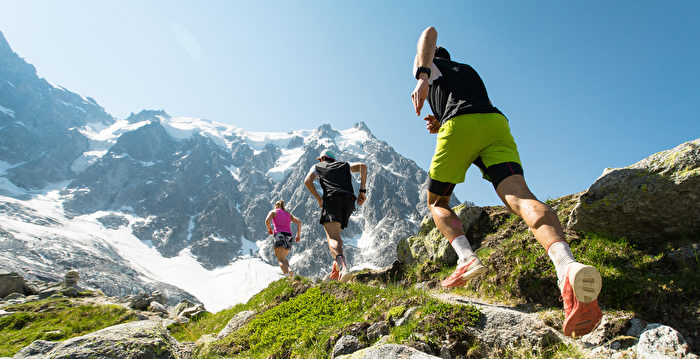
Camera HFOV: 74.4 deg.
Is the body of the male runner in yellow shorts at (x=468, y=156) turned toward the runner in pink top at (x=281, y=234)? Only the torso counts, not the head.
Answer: yes

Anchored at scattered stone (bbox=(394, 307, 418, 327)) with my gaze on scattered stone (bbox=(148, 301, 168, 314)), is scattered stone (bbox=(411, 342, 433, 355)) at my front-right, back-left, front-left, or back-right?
back-left

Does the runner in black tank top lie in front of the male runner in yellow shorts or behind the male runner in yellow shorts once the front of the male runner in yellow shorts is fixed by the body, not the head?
in front

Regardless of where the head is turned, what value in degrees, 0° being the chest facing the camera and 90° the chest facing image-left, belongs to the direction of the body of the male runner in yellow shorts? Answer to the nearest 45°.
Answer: approximately 135°

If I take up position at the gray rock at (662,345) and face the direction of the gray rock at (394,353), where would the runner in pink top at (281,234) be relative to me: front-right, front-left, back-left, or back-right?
front-right

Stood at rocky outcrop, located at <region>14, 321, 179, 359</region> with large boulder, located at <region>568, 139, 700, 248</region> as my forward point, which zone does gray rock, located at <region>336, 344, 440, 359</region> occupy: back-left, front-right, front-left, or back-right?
front-right

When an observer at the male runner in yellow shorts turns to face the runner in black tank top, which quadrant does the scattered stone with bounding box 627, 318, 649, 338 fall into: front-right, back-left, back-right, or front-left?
back-right
